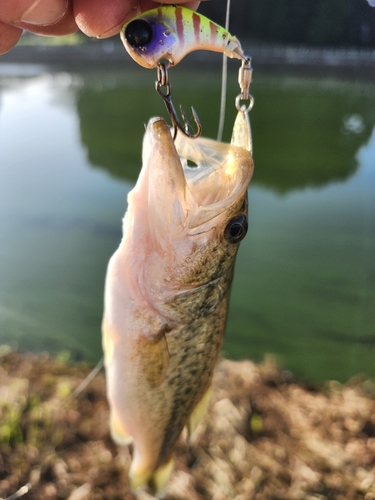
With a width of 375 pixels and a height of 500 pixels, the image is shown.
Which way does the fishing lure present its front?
to the viewer's left
